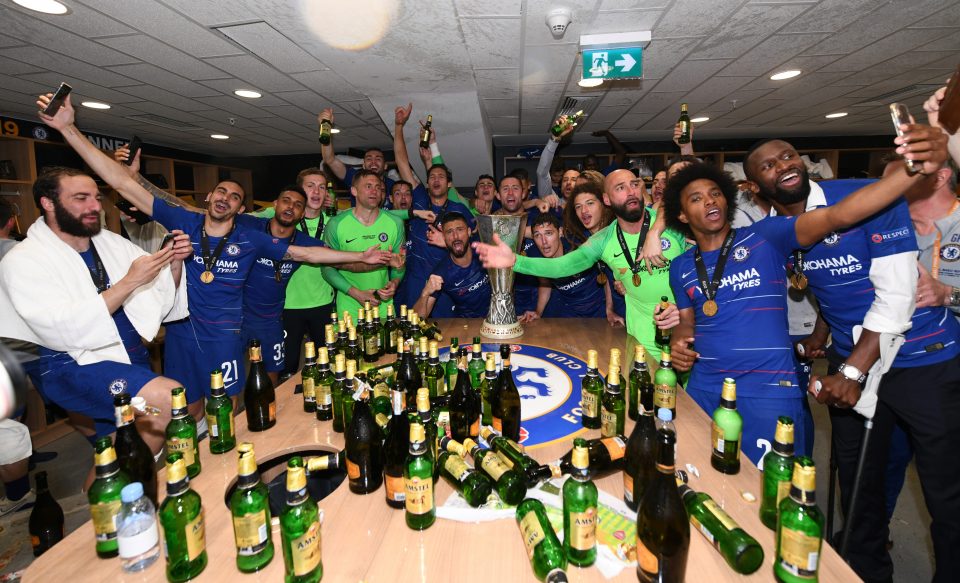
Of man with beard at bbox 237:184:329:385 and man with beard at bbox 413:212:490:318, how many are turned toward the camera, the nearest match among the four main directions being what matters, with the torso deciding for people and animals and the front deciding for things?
2

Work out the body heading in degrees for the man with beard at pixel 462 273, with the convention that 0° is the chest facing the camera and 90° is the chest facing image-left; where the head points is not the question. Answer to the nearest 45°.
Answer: approximately 0°

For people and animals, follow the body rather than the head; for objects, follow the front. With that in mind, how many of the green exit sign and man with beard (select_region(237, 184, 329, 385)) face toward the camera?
2

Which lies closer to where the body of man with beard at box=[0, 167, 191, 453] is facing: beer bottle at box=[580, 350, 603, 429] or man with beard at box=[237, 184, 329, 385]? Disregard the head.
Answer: the beer bottle

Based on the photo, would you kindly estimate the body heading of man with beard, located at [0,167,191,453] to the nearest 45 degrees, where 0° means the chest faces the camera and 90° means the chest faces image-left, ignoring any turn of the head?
approximately 315°

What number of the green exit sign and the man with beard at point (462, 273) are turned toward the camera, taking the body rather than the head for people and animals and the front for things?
2
